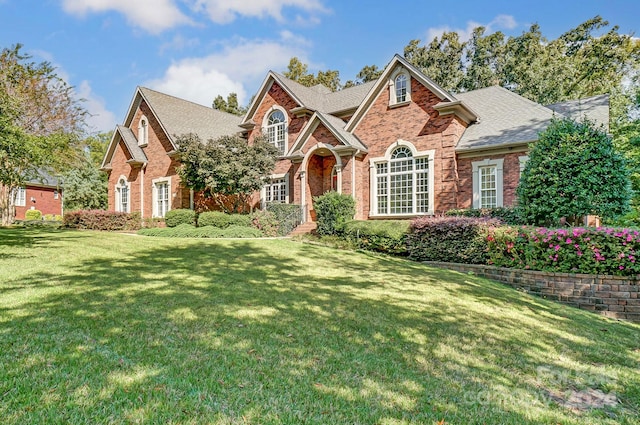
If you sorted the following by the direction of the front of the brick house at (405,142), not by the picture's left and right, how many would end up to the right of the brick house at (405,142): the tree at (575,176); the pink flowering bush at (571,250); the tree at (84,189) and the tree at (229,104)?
2

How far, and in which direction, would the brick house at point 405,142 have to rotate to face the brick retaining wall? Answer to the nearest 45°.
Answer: approximately 45° to its left

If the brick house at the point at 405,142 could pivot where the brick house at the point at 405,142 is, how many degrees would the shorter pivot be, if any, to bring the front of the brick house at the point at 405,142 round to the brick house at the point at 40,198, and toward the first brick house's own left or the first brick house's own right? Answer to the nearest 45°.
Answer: approximately 90° to the first brick house's own right

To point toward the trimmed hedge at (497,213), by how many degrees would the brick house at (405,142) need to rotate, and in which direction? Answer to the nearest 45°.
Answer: approximately 90° to its left

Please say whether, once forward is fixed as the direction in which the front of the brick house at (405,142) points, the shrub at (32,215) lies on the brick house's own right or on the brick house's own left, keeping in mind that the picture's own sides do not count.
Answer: on the brick house's own right

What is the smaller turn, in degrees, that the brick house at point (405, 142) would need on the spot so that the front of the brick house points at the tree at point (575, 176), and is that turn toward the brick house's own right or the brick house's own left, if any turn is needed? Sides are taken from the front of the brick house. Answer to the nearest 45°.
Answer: approximately 90° to the brick house's own left

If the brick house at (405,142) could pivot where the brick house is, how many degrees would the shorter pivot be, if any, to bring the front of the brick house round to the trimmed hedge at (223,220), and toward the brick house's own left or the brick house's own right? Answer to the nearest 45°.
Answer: approximately 45° to the brick house's own right

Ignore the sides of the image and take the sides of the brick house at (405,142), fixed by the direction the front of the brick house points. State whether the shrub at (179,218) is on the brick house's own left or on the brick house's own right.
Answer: on the brick house's own right

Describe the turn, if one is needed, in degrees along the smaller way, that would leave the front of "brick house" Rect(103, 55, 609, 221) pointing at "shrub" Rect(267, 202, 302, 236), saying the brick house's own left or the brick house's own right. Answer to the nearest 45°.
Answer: approximately 45° to the brick house's own right

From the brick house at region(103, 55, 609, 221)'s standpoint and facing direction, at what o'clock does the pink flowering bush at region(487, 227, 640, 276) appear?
The pink flowering bush is roughly at 10 o'clock from the brick house.
